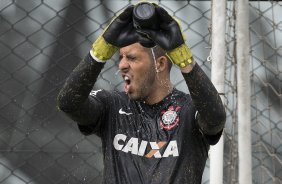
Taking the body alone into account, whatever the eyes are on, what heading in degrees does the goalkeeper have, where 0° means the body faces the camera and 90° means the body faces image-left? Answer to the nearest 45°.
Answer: approximately 0°
